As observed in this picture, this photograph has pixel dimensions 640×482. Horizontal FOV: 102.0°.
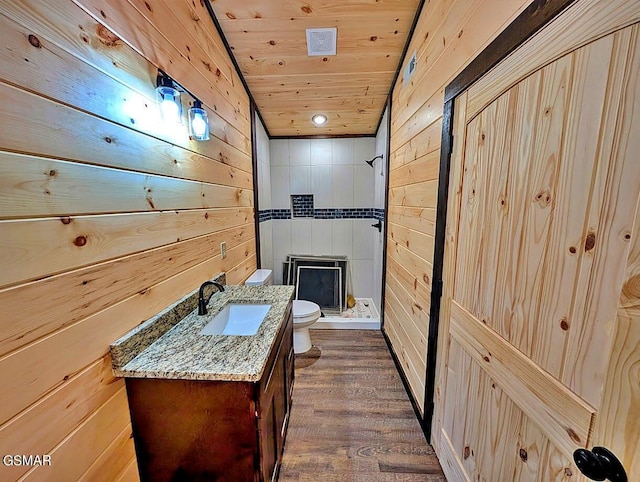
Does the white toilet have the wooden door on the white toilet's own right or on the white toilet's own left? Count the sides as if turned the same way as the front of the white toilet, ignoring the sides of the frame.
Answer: on the white toilet's own right

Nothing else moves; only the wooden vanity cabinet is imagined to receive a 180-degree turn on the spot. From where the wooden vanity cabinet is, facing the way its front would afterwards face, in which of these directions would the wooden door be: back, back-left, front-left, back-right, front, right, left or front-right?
back-left

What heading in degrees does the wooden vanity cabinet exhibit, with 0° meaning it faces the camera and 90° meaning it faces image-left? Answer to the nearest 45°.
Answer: approximately 270°

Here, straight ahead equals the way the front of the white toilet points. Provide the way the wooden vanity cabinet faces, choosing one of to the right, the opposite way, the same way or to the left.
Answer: the same way

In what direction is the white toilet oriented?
to the viewer's right

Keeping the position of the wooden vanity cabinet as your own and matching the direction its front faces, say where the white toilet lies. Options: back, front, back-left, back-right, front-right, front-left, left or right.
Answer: front-left

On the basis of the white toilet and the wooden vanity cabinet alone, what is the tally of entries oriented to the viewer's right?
2

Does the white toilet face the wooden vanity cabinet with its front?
no
